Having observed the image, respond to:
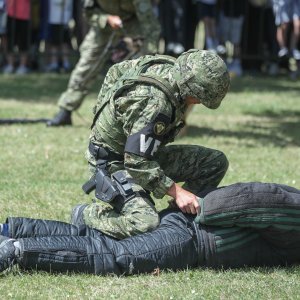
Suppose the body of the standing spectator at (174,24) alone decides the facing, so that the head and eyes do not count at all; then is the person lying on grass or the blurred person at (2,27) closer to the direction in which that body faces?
the person lying on grass

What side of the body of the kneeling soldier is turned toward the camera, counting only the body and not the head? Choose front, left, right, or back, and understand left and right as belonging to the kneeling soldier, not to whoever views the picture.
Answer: right

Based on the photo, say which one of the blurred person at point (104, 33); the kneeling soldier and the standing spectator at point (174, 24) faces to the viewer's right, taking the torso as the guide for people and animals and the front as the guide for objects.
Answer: the kneeling soldier

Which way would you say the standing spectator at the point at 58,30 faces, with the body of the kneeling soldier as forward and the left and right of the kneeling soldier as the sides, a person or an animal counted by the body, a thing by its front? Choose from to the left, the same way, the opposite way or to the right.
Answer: to the right

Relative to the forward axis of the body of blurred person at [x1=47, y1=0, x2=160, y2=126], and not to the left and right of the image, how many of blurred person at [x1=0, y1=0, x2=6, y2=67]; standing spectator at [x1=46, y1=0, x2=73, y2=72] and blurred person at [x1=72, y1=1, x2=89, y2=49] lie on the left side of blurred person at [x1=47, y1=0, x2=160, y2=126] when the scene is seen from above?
0

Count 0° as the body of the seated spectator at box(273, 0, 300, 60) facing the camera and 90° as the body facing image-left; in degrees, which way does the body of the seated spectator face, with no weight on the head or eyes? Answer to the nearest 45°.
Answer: approximately 0°

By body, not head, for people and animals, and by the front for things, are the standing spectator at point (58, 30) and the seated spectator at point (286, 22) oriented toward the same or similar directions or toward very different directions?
same or similar directions

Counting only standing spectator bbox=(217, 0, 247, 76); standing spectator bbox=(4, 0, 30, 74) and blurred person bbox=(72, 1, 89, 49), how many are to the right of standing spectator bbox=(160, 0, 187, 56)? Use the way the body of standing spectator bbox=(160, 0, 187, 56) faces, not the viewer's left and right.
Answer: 2

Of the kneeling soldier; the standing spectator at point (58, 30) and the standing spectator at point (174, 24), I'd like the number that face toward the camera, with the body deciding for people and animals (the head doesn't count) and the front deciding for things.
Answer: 2

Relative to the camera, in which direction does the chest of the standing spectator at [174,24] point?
toward the camera

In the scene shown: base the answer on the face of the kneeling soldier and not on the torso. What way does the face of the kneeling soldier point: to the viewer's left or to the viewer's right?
to the viewer's right

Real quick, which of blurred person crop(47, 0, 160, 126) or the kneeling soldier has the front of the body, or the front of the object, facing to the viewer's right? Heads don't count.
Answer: the kneeling soldier

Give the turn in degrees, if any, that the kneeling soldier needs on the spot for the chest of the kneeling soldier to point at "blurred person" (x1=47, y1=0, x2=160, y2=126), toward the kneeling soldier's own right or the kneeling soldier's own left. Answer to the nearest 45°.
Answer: approximately 90° to the kneeling soldier's own left

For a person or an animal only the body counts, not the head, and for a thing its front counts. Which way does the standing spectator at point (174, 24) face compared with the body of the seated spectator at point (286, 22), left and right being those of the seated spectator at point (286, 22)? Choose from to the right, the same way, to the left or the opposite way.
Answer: the same way

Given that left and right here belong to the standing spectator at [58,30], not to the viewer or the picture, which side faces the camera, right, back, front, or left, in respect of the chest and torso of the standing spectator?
front

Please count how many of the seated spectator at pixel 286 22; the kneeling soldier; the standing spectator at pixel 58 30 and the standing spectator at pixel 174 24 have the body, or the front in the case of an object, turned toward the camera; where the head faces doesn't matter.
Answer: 3
